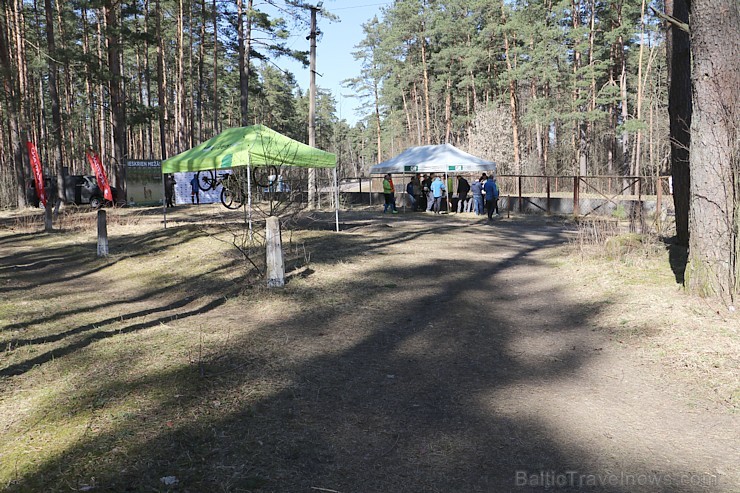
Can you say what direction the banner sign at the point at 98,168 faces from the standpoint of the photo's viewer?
facing the viewer

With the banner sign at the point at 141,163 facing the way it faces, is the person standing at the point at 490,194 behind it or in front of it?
in front

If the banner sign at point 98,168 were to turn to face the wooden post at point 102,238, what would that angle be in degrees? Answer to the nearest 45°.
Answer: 0° — it already faces it

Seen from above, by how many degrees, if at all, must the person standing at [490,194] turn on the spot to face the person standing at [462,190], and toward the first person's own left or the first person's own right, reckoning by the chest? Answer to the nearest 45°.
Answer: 0° — they already face them

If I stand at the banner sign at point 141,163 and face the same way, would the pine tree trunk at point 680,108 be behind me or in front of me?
in front

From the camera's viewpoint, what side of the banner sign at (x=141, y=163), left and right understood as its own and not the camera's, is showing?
front

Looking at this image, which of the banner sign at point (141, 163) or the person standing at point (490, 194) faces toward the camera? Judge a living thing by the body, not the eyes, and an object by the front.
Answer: the banner sign

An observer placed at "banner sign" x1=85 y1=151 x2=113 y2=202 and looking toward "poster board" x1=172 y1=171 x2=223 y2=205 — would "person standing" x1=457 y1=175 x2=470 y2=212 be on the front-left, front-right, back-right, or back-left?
front-right

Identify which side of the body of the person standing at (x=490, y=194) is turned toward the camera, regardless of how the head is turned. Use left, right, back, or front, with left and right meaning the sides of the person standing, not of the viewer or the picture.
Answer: back

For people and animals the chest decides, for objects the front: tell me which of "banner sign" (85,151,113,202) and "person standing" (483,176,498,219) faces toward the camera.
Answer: the banner sign
